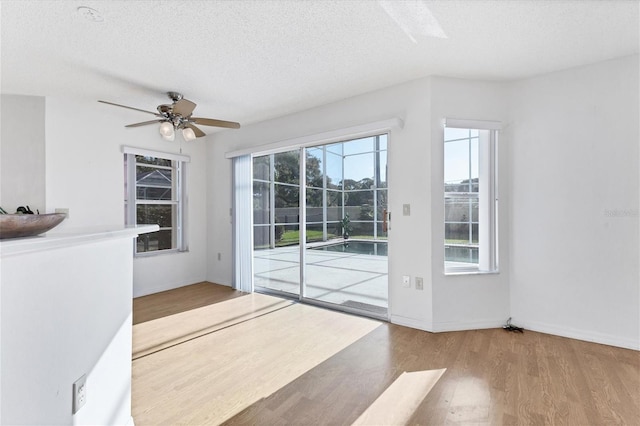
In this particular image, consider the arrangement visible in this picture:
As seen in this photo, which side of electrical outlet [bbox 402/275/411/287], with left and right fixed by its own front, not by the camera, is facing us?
front

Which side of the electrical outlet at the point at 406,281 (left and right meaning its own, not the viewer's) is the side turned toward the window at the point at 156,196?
right

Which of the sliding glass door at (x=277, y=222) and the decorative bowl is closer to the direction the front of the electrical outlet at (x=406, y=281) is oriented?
the decorative bowl

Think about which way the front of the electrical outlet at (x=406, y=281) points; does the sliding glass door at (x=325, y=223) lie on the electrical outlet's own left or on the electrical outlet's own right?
on the electrical outlet's own right

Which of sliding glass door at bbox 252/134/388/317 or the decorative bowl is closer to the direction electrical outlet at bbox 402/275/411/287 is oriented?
the decorative bowl

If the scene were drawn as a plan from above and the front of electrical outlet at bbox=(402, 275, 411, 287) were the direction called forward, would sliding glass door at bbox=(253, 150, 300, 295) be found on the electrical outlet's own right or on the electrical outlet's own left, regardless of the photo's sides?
on the electrical outlet's own right

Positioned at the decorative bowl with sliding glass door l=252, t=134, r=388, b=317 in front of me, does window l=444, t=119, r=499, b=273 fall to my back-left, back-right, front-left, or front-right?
front-right

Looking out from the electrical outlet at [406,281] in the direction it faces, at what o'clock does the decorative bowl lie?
The decorative bowl is roughly at 1 o'clock from the electrical outlet.

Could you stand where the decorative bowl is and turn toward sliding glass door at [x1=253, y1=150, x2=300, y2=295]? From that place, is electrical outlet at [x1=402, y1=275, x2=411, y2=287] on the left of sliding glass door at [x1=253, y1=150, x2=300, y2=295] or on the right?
right
